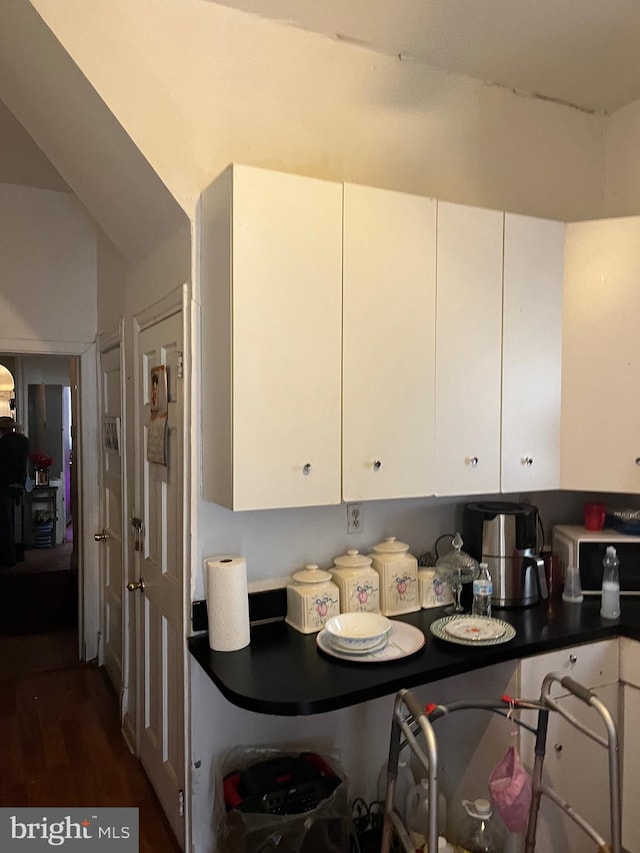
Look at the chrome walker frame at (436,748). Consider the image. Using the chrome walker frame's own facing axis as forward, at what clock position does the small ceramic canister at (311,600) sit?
The small ceramic canister is roughly at 12 o'clock from the chrome walker frame.

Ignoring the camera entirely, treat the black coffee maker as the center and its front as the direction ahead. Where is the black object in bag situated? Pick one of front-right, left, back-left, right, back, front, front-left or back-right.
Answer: right

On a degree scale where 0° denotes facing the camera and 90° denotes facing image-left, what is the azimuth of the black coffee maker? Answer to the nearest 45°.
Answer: approximately 315°

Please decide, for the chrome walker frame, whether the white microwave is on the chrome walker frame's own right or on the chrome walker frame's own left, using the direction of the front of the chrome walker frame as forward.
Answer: on the chrome walker frame's own right

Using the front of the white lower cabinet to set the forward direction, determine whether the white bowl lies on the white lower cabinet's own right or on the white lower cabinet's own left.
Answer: on the white lower cabinet's own right

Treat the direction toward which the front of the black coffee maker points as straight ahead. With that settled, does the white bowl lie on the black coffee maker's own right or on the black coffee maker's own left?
on the black coffee maker's own right

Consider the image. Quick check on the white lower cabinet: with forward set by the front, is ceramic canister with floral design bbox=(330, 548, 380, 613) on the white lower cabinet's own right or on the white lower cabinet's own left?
on the white lower cabinet's own right

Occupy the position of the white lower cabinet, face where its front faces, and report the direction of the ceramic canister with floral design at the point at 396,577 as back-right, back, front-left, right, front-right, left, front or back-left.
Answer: back-right
